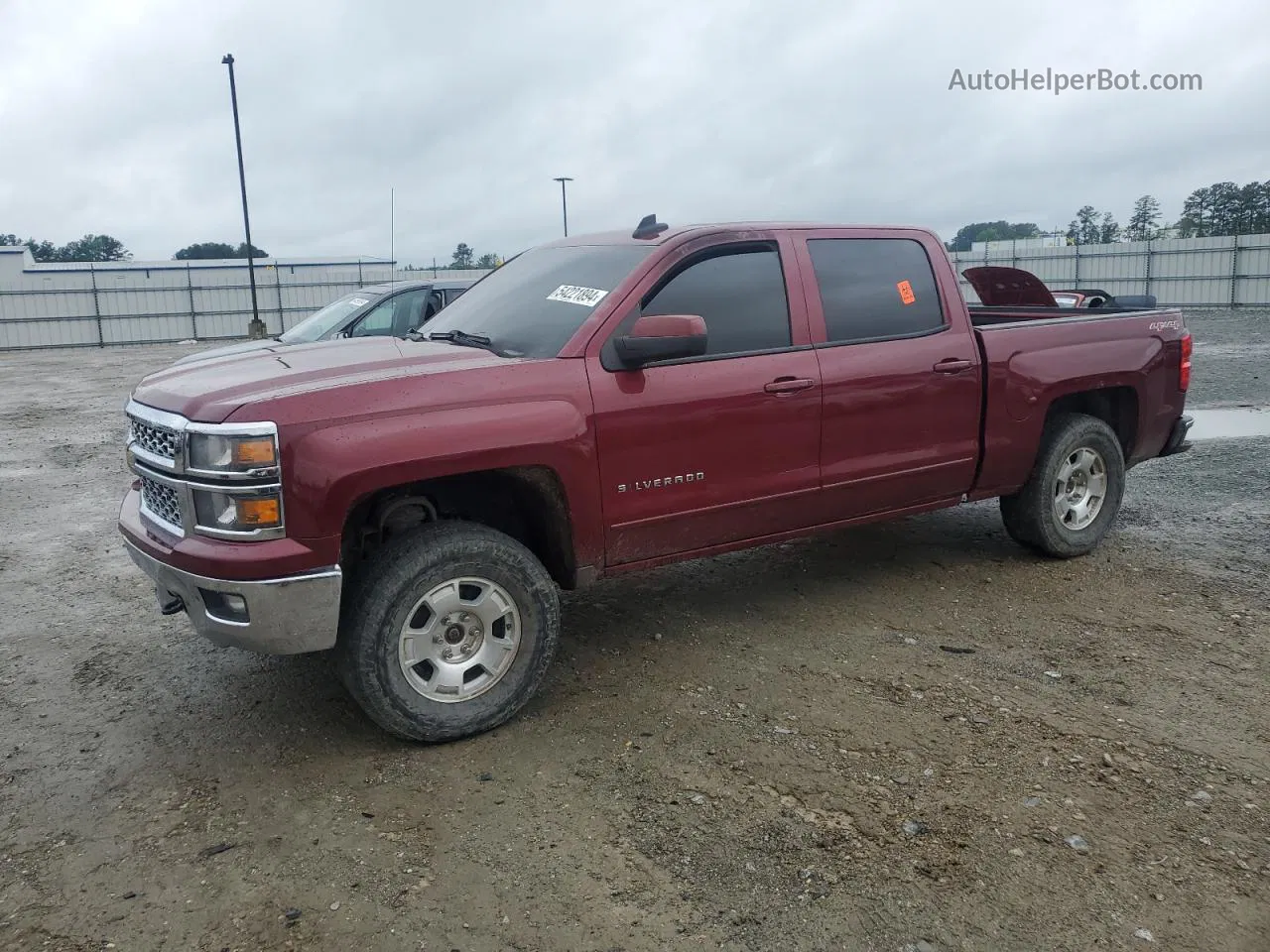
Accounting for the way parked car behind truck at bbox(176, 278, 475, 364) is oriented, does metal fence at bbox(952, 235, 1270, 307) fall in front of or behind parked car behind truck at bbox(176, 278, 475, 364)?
behind

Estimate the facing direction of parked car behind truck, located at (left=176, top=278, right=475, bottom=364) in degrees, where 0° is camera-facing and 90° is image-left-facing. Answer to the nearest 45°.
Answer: approximately 45°

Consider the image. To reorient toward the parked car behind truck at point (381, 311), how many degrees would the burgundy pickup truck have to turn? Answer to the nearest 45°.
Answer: approximately 135° to its right

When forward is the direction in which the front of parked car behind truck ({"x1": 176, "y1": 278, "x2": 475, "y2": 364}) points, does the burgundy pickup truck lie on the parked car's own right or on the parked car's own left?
on the parked car's own left

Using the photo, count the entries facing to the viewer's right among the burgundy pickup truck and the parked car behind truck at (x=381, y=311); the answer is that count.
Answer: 0

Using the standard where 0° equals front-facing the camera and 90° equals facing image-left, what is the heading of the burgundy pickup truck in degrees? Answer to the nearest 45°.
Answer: approximately 45°

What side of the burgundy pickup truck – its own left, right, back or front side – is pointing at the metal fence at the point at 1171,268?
back
